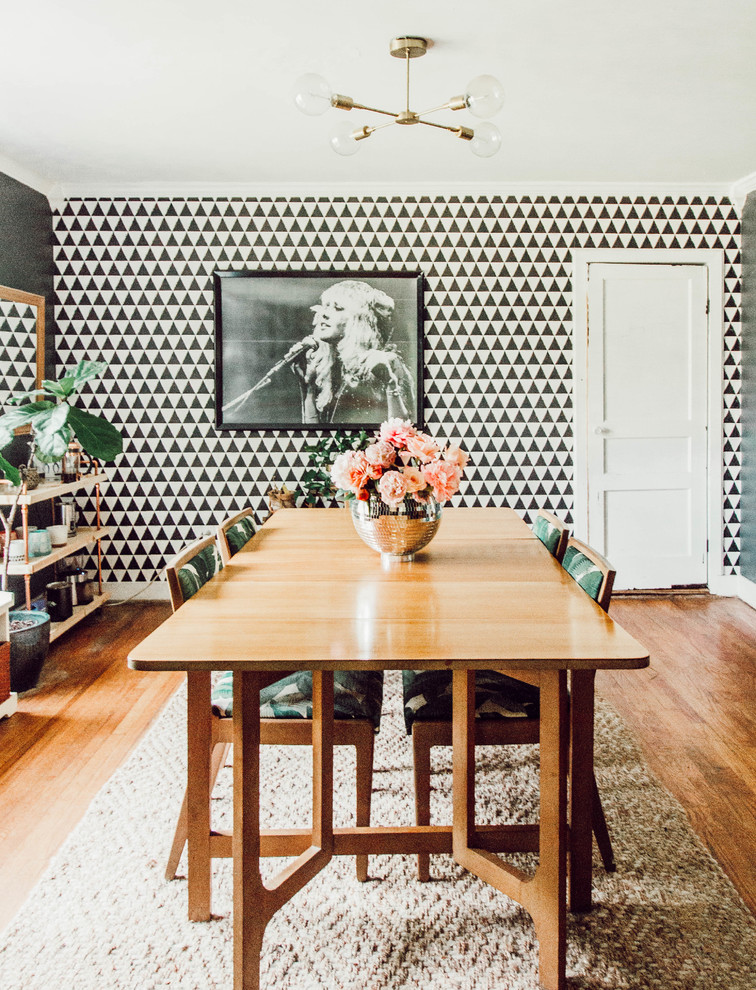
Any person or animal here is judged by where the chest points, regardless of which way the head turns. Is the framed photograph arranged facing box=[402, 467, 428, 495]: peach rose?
yes

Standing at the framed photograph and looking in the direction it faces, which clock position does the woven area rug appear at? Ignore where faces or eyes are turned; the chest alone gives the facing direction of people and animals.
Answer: The woven area rug is roughly at 12 o'clock from the framed photograph.
